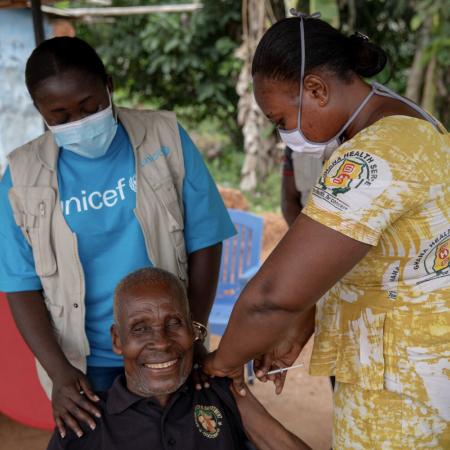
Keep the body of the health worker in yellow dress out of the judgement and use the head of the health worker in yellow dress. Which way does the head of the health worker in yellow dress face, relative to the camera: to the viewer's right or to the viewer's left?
to the viewer's left

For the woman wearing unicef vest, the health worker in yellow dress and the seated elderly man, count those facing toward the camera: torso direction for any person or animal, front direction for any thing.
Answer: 2

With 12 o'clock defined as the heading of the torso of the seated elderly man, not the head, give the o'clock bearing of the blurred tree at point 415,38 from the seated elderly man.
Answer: The blurred tree is roughly at 7 o'clock from the seated elderly man.

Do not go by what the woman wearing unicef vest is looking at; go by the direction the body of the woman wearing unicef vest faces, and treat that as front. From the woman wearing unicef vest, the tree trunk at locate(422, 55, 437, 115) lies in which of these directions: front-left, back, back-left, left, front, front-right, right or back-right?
back-left

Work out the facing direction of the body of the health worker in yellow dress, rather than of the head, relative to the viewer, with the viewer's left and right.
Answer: facing to the left of the viewer

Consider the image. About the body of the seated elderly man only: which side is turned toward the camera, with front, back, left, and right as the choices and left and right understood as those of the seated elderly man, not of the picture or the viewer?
front

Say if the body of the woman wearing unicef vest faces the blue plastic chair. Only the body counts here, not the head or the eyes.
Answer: no

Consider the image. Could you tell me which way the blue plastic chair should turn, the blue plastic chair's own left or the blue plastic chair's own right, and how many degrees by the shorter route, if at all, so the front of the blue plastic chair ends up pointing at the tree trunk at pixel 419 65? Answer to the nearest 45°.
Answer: approximately 180°

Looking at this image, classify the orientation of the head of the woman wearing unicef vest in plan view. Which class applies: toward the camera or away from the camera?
toward the camera

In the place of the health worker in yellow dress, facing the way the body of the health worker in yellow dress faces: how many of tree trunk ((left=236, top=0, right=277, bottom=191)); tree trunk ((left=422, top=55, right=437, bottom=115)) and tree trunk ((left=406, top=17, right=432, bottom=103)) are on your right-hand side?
3

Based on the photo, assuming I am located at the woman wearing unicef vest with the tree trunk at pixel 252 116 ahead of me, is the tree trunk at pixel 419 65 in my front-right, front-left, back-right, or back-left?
front-right

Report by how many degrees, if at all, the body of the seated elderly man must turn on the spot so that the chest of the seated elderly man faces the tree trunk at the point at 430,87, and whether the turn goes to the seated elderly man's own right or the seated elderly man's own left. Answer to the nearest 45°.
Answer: approximately 135° to the seated elderly man's own left

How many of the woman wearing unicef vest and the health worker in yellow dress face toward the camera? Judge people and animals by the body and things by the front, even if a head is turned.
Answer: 1

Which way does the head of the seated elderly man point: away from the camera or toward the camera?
toward the camera

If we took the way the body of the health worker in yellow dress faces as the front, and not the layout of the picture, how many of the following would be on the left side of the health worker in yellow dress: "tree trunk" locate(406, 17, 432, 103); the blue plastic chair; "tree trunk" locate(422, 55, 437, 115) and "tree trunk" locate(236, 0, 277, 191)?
0

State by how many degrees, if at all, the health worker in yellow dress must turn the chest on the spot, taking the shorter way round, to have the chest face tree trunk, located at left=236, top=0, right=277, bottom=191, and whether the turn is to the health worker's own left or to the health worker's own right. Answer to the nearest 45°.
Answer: approximately 90° to the health worker's own right

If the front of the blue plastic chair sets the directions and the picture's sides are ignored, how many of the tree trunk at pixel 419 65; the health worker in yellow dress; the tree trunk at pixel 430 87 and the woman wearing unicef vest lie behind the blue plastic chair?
2

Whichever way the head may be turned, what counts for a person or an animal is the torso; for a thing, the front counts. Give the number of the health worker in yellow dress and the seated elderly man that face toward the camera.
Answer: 1

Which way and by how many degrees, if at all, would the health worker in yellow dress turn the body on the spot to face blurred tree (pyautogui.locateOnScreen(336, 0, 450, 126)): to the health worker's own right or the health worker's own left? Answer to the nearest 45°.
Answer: approximately 90° to the health worker's own right

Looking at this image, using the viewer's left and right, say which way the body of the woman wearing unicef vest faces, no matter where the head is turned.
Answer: facing the viewer
